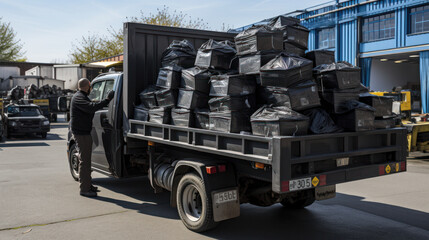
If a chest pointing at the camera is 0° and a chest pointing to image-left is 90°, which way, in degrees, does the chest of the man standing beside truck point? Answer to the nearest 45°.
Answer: approximately 270°

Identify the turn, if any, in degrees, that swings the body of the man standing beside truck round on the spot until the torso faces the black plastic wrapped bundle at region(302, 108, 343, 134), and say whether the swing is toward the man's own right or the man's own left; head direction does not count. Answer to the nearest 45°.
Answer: approximately 45° to the man's own right

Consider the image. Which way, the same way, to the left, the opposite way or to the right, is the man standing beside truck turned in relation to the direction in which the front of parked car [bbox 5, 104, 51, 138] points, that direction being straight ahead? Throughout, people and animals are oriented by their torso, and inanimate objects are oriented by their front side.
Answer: to the left

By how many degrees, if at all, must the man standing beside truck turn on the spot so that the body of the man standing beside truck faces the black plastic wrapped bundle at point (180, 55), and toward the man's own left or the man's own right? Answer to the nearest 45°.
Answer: approximately 45° to the man's own right

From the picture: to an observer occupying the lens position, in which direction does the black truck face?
facing away from the viewer and to the left of the viewer
